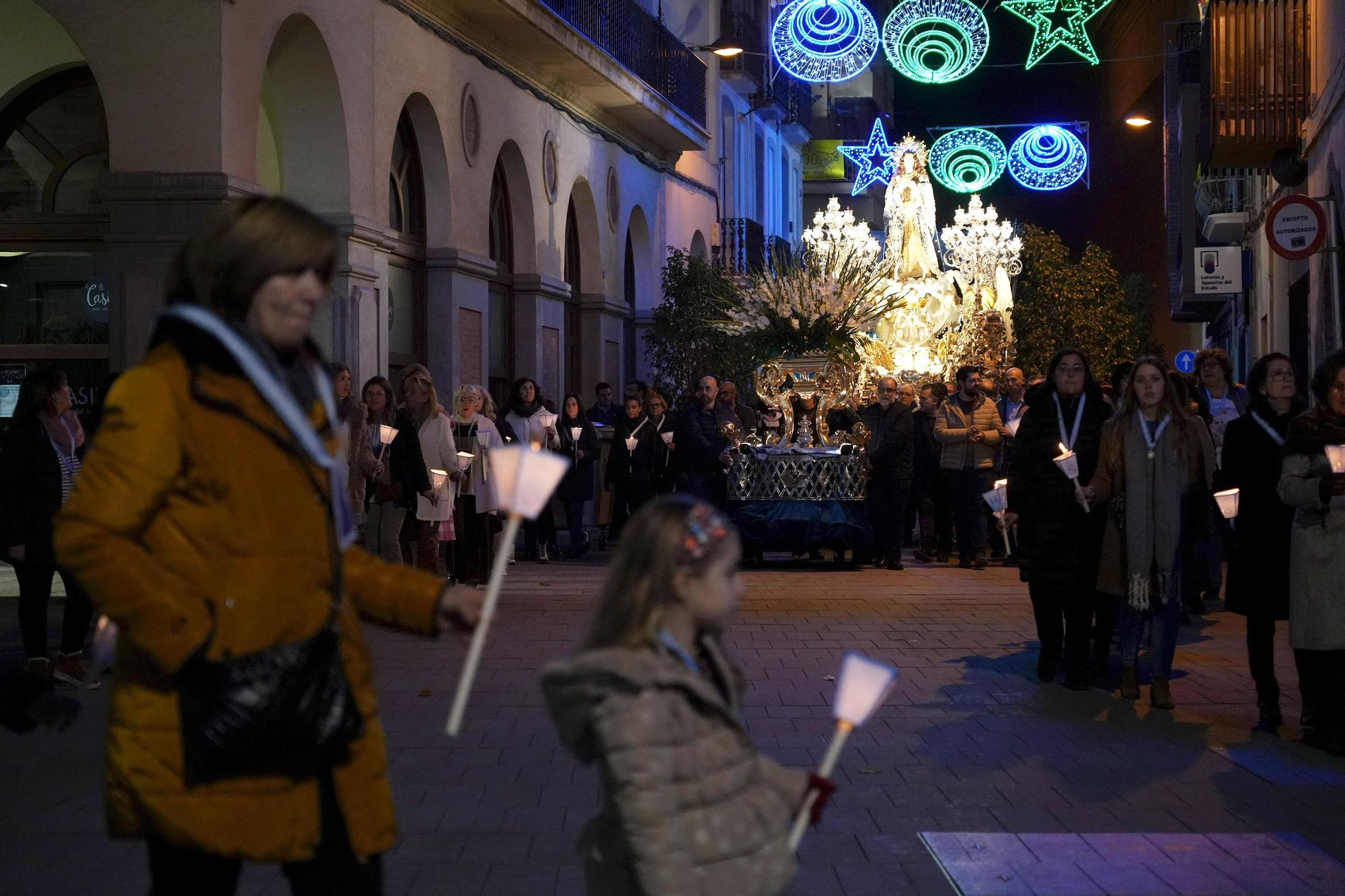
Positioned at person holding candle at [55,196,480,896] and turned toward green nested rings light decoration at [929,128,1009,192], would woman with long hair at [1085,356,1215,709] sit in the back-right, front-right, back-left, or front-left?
front-right

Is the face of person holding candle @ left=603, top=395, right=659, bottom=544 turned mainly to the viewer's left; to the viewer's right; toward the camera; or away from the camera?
toward the camera

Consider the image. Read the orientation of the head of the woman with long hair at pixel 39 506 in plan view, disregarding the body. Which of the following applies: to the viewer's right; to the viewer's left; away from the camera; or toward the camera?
to the viewer's right

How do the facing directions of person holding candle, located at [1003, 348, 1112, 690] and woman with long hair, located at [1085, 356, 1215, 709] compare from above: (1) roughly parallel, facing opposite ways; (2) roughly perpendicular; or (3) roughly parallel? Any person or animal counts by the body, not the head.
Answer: roughly parallel

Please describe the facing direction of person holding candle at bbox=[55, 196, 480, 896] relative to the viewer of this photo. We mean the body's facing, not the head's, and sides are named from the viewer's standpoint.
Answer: facing the viewer and to the right of the viewer

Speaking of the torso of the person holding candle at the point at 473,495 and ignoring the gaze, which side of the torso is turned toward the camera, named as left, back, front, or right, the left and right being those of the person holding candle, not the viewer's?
front

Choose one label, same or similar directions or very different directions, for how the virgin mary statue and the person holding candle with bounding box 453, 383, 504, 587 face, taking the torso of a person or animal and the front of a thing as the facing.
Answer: same or similar directions

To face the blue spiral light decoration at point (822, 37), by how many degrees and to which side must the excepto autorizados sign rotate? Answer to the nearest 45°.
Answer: approximately 135° to its right

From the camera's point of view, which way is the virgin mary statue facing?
toward the camera

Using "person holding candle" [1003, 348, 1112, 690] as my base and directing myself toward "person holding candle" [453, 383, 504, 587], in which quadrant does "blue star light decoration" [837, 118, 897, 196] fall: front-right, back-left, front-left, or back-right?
front-right

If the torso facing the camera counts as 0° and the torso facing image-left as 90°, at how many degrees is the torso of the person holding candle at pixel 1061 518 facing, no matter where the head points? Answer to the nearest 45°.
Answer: approximately 0°

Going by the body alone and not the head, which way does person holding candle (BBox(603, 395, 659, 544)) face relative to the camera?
toward the camera

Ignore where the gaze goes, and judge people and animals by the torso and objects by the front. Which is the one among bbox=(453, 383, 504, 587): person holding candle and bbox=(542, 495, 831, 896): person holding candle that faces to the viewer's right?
bbox=(542, 495, 831, 896): person holding candle

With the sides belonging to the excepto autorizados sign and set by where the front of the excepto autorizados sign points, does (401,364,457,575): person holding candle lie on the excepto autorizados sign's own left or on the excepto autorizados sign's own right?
on the excepto autorizados sign's own right

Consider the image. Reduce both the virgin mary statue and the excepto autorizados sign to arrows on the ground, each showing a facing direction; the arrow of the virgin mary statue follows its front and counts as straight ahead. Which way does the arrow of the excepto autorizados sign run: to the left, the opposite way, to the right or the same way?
the same way

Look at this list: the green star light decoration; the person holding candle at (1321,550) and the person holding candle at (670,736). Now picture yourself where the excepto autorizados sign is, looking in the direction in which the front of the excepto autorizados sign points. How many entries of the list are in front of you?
2

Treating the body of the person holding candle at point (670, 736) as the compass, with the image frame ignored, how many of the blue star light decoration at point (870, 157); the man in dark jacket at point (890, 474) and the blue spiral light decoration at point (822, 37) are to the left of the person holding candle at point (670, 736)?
3
